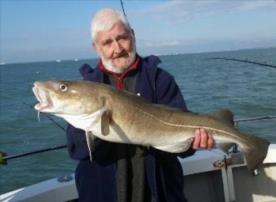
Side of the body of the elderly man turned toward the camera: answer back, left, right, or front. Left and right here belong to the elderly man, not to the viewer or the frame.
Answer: front
